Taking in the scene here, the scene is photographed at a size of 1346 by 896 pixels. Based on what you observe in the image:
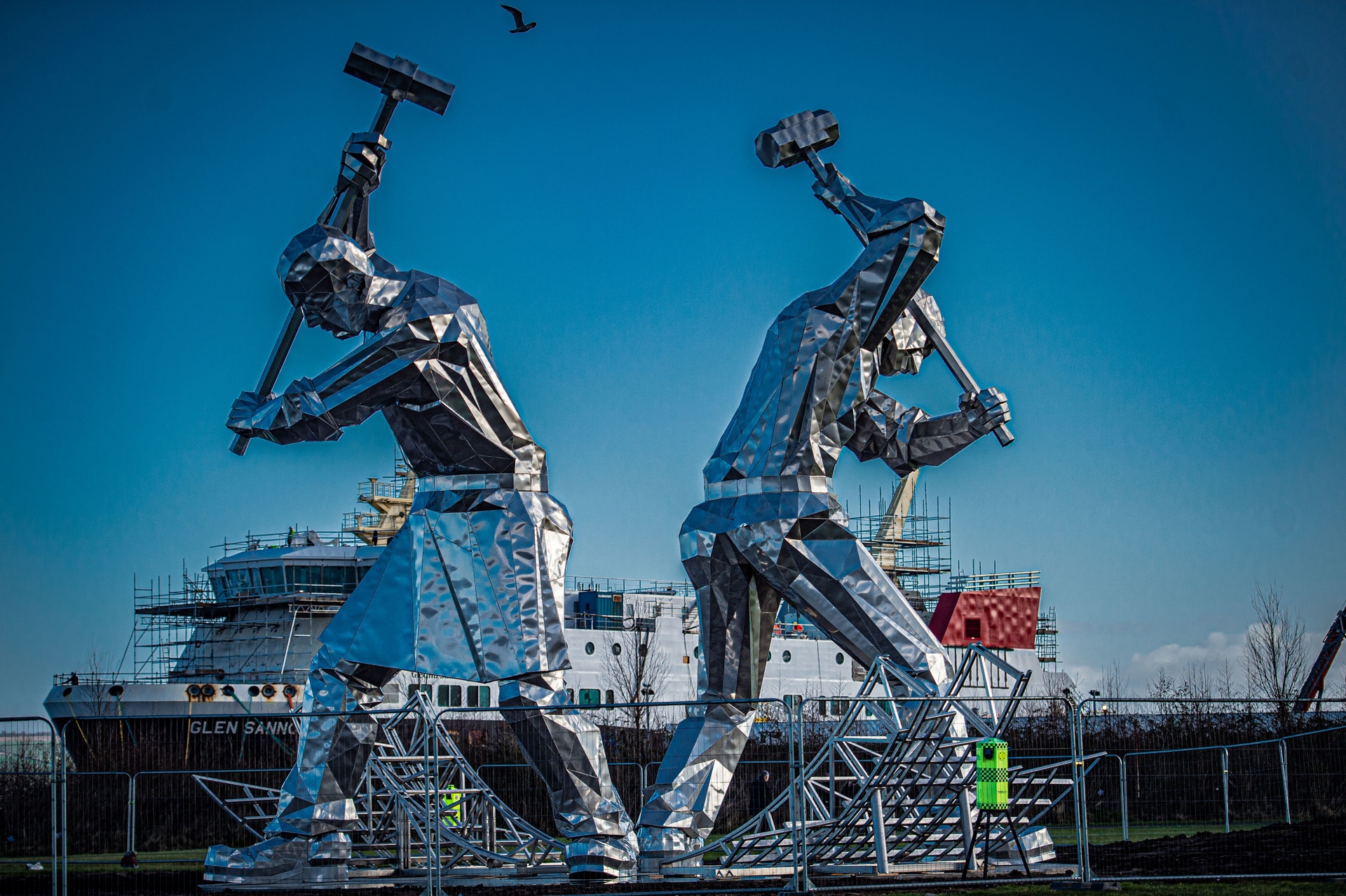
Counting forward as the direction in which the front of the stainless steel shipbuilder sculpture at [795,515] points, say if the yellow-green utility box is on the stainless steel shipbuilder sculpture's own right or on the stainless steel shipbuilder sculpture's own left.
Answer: on the stainless steel shipbuilder sculpture's own right

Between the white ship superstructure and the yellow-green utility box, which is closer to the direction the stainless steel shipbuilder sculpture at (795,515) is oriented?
the yellow-green utility box

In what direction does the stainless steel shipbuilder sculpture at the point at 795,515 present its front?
to the viewer's right

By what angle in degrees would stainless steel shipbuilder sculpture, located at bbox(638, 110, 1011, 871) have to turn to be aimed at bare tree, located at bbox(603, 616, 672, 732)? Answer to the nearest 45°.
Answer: approximately 90° to its left

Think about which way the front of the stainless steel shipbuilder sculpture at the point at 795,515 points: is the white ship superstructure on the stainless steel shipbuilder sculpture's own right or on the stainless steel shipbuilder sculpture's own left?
on the stainless steel shipbuilder sculpture's own left
